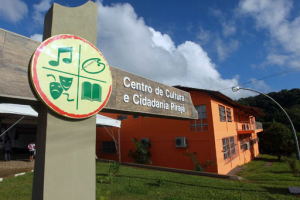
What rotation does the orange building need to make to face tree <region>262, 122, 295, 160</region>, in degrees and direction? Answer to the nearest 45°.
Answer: approximately 90° to its left

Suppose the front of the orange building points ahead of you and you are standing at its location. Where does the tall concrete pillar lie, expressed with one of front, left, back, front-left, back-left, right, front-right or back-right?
front-right

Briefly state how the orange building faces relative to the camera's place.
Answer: facing the viewer and to the right of the viewer

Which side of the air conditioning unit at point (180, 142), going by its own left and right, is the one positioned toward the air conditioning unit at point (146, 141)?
right

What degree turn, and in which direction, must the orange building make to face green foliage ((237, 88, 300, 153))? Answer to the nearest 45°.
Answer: approximately 90° to its left
